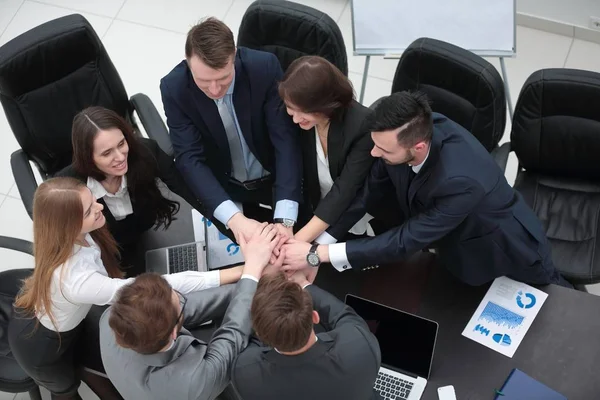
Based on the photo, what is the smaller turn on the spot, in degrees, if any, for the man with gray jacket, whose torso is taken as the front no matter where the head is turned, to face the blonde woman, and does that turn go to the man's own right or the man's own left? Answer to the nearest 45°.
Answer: approximately 90° to the man's own left

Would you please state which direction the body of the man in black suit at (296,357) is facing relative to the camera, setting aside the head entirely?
away from the camera

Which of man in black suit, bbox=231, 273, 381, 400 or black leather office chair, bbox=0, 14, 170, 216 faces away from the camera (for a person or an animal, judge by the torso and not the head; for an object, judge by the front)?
the man in black suit

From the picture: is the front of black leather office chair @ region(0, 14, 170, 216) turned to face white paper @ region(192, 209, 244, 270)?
yes

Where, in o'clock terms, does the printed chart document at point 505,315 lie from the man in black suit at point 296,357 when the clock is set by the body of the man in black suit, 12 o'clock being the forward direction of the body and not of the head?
The printed chart document is roughly at 2 o'clock from the man in black suit.

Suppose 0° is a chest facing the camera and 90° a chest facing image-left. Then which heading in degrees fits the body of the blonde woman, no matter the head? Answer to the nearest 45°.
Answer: approximately 270°

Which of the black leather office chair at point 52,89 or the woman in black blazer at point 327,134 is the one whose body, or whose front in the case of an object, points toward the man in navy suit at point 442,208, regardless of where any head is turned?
the black leather office chair

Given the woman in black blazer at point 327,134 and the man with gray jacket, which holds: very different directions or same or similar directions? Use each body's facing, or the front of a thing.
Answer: very different directions

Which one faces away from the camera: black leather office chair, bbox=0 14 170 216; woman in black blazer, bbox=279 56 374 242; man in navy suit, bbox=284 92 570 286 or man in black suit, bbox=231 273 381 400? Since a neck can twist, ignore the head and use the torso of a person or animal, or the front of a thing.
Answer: the man in black suit

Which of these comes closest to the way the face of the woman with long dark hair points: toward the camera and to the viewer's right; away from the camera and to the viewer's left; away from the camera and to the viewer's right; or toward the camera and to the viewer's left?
toward the camera and to the viewer's right

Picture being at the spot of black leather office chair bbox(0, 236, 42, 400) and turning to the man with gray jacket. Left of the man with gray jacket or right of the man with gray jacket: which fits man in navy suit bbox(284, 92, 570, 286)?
left

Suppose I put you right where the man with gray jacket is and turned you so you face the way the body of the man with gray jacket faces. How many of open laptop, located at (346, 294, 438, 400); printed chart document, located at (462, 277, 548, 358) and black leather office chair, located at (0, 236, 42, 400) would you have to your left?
1

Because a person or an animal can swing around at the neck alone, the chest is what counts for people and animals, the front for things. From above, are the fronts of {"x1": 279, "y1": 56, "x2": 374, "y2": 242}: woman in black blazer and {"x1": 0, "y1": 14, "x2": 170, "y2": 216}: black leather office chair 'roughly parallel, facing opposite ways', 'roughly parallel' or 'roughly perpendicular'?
roughly perpendicular

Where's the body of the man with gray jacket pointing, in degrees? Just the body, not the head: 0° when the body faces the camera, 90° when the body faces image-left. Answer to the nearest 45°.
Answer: approximately 225°

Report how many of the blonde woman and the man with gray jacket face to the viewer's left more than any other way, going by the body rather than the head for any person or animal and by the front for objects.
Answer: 0

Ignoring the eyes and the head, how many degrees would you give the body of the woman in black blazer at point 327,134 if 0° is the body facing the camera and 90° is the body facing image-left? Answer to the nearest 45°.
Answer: approximately 45°
